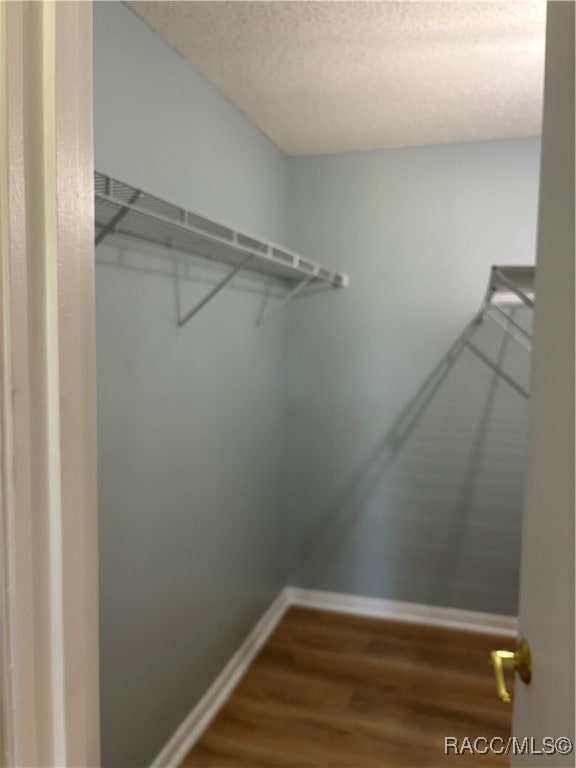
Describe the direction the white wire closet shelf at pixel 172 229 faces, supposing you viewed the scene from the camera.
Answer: facing the viewer and to the right of the viewer
